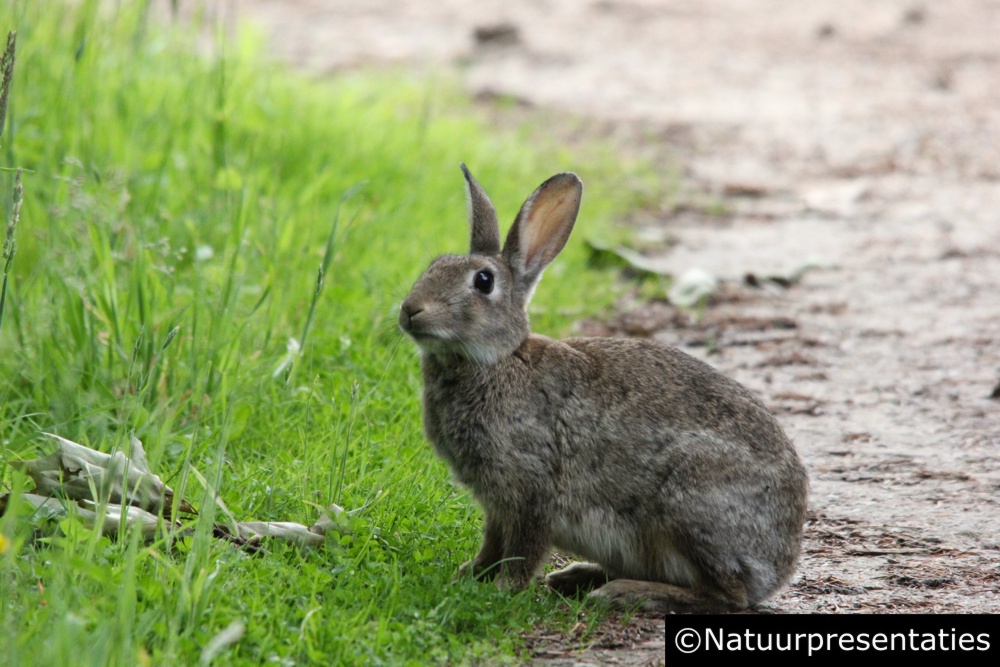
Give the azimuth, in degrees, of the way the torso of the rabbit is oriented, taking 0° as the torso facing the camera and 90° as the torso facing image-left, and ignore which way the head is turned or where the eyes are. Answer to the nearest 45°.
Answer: approximately 90°
